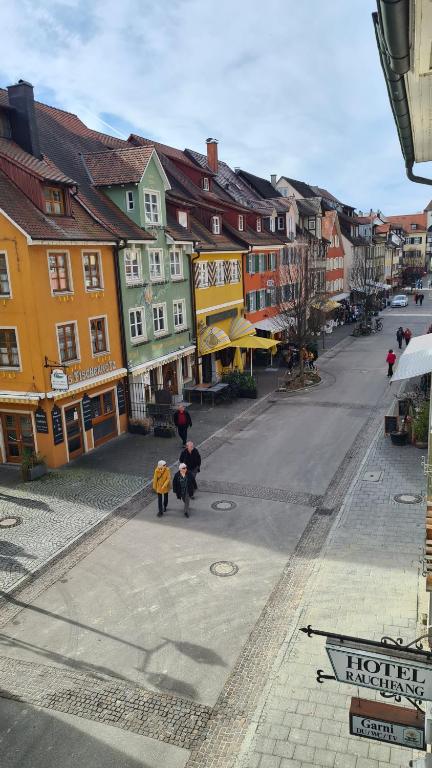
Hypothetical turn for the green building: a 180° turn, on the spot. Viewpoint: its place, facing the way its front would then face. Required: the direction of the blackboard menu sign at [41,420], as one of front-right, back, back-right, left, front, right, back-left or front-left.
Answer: left

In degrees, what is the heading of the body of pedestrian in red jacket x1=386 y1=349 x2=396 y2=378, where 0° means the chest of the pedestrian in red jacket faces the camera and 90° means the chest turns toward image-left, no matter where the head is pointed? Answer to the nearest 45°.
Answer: approximately 180°

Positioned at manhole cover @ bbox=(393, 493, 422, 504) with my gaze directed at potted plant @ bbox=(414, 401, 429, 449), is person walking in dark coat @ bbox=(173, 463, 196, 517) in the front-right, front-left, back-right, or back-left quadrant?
back-left

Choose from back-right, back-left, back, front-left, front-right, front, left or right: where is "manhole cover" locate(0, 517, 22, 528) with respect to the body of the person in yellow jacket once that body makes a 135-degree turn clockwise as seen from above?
front-left

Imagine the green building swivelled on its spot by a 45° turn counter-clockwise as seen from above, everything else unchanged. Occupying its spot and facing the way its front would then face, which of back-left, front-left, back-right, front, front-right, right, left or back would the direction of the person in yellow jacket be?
right

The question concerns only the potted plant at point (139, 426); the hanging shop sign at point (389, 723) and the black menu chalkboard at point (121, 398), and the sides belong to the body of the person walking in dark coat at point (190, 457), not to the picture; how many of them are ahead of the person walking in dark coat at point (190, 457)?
1

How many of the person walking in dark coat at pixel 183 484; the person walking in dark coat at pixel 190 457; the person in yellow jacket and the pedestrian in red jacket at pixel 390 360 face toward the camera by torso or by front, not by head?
3

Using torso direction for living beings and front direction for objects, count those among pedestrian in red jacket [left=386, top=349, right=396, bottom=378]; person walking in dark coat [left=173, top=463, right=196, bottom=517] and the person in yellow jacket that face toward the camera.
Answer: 2

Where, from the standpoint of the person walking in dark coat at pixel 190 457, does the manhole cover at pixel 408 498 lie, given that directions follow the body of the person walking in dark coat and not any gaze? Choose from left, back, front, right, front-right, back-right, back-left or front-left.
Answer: left

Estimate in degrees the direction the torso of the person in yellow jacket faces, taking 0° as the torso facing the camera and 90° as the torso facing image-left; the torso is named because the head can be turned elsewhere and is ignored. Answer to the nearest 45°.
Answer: approximately 0°

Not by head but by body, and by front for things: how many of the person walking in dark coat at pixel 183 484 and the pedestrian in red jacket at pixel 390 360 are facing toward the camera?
1

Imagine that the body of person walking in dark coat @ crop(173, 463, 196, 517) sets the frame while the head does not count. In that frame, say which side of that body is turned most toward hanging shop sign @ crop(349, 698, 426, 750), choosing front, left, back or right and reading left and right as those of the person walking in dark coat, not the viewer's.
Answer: front

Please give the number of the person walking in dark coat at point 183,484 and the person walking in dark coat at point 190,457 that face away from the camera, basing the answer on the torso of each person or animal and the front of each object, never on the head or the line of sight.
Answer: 0
